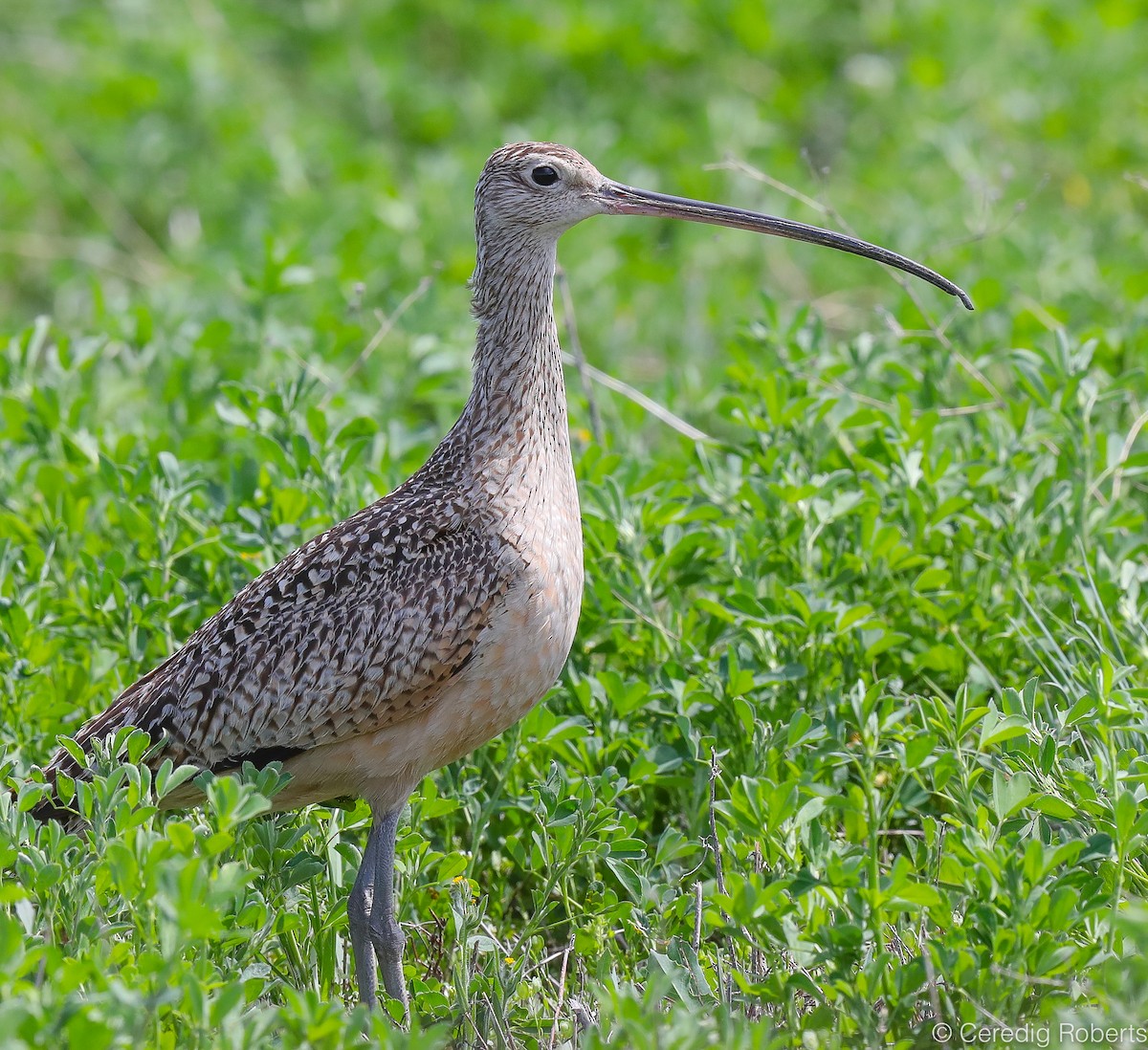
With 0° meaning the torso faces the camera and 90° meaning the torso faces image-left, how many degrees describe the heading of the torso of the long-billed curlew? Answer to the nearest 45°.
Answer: approximately 270°
